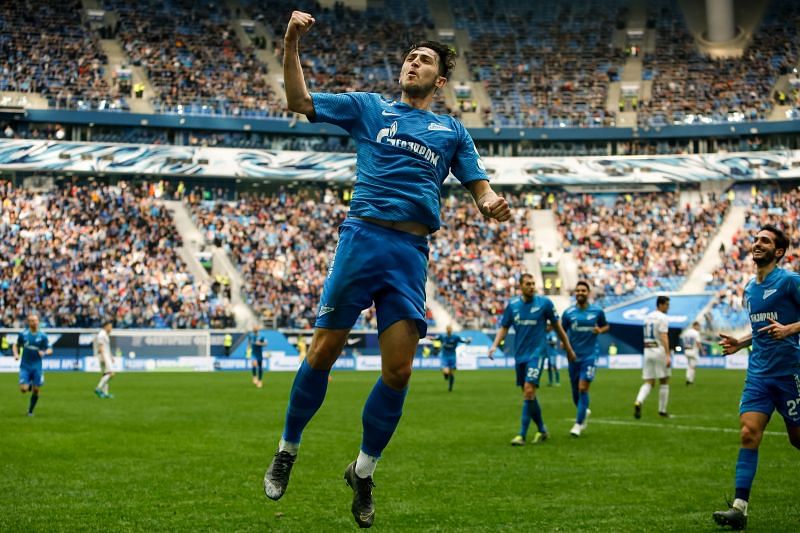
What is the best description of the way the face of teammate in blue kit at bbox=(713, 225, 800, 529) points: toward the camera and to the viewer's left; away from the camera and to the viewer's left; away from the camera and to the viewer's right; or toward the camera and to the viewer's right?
toward the camera and to the viewer's left

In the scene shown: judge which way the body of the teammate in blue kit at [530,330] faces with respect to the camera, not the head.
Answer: toward the camera

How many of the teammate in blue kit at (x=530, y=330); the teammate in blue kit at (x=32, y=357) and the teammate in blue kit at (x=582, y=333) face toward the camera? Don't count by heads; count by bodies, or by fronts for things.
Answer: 3

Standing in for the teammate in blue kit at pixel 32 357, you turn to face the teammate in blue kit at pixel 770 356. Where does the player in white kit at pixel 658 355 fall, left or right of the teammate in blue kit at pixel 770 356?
left

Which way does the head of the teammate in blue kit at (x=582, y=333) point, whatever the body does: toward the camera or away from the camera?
toward the camera

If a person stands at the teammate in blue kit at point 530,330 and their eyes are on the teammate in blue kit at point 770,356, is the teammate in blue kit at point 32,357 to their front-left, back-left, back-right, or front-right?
back-right

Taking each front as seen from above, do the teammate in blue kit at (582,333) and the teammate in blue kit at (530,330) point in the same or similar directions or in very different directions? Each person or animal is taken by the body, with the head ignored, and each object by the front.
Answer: same or similar directions

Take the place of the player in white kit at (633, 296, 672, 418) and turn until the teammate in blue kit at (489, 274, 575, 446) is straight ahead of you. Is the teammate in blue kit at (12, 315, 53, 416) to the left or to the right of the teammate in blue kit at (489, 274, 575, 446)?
right

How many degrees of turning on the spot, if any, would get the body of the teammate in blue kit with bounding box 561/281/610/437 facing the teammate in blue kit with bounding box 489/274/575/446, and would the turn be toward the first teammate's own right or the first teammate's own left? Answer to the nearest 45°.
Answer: approximately 45° to the first teammate's own right

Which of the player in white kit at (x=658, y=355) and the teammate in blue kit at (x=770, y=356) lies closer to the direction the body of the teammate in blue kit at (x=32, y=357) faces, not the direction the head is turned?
the teammate in blue kit

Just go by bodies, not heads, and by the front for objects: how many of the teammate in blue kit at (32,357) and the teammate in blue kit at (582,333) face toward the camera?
2

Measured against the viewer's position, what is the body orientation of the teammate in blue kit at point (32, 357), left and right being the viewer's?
facing the viewer

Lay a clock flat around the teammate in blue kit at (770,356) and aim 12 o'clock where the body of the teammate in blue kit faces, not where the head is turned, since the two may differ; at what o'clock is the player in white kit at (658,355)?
The player in white kit is roughly at 4 o'clock from the teammate in blue kit.

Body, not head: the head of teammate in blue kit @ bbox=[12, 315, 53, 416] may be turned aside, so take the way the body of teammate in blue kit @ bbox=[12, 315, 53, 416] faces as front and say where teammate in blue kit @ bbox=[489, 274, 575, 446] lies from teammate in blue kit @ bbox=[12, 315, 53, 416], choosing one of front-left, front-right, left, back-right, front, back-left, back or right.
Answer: front-left
